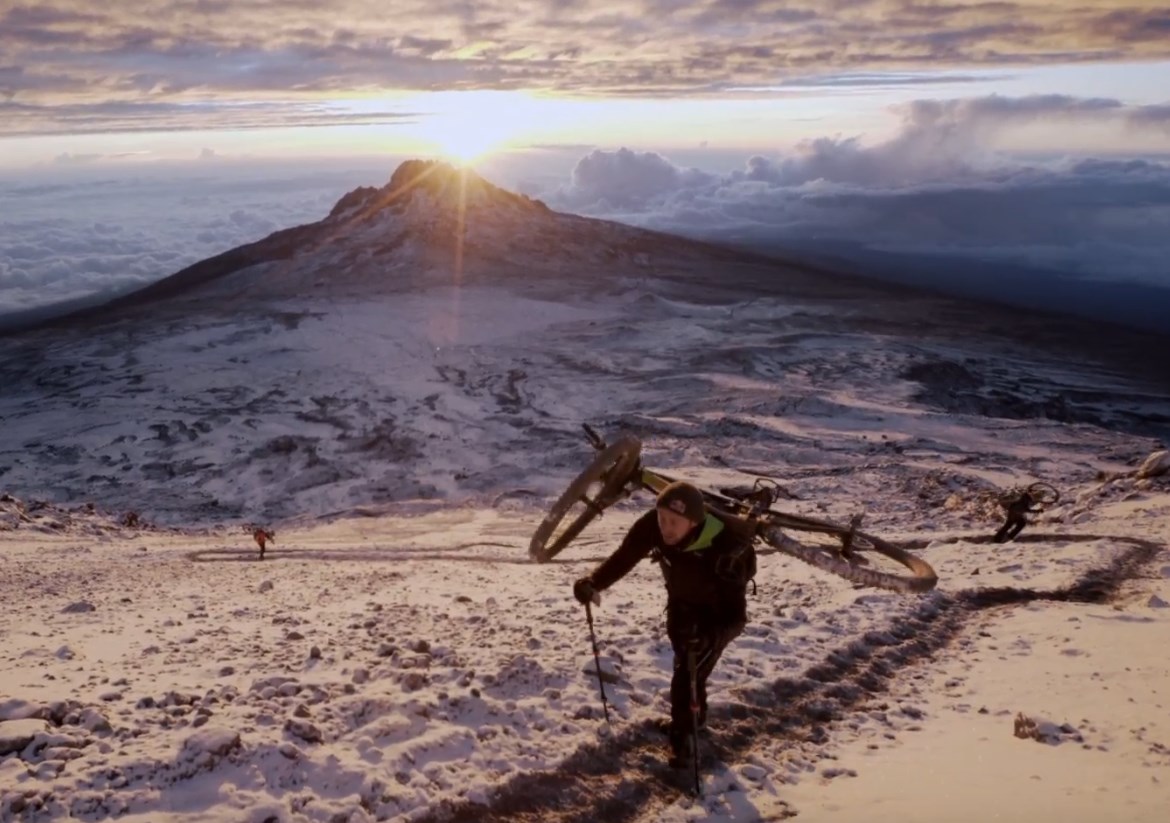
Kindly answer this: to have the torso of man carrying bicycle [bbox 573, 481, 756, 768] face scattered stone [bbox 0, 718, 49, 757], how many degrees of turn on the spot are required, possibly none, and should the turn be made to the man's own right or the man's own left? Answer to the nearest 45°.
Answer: approximately 45° to the man's own right

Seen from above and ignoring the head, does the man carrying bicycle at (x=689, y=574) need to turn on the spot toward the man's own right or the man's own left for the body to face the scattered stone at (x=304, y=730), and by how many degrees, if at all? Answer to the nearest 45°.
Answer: approximately 45° to the man's own right

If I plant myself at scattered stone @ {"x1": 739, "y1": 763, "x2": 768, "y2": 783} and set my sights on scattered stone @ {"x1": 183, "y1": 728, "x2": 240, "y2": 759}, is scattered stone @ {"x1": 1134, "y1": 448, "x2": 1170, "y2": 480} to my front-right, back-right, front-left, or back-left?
back-right

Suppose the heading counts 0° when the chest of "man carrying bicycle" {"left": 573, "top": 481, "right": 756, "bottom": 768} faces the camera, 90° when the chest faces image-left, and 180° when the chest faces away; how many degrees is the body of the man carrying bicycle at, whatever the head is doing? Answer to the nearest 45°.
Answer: approximately 45°

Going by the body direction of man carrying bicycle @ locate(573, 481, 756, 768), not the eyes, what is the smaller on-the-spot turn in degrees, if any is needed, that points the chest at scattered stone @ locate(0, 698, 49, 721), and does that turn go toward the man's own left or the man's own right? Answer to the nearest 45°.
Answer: approximately 45° to the man's own right

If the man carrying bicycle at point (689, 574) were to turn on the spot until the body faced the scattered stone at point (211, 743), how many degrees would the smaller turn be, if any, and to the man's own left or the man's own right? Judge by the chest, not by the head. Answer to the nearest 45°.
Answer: approximately 45° to the man's own right
